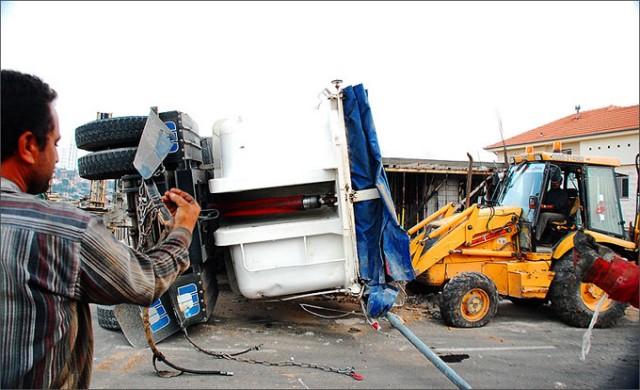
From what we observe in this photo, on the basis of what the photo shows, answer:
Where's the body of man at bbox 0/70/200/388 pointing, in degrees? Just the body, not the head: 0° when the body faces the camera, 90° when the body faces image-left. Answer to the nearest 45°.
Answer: approximately 225°

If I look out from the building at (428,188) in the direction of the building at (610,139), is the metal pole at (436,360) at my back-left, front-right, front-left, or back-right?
back-right

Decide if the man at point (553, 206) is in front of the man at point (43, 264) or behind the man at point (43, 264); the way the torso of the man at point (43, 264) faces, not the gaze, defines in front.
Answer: in front

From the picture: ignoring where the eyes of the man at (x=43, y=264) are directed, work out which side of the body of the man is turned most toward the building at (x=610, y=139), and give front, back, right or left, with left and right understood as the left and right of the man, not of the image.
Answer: front

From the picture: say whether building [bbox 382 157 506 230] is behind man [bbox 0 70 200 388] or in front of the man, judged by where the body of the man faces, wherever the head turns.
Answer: in front

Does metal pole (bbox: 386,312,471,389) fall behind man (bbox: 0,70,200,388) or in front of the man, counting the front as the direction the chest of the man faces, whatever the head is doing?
in front
